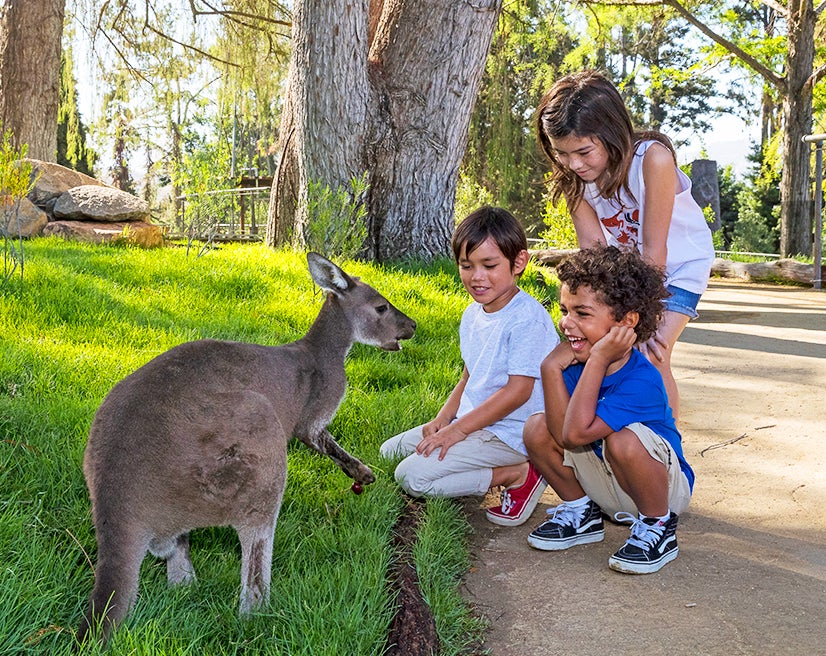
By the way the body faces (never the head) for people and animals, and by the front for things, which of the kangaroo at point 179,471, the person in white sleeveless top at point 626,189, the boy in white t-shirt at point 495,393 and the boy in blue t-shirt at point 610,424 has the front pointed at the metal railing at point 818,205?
the kangaroo

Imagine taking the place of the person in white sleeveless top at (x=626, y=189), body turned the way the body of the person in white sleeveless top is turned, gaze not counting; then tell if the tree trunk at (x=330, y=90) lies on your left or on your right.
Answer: on your right

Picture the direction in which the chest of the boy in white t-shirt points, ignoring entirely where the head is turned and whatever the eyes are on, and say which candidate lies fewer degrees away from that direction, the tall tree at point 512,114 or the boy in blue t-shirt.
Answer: the boy in blue t-shirt

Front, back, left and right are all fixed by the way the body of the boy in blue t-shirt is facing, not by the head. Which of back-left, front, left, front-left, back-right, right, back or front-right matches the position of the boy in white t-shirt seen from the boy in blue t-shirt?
right

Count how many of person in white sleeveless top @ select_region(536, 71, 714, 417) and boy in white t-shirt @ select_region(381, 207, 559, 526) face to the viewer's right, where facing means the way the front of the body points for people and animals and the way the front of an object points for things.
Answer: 0

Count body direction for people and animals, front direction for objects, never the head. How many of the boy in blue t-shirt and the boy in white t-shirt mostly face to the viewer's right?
0

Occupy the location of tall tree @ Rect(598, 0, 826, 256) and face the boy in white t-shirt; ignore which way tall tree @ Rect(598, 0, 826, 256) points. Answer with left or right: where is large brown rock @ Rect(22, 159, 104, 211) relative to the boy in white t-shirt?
right

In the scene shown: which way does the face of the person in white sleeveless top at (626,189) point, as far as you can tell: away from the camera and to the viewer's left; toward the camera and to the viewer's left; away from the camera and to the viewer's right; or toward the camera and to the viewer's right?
toward the camera and to the viewer's left

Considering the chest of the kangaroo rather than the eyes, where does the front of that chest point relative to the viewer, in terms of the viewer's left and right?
facing away from the viewer and to the right of the viewer

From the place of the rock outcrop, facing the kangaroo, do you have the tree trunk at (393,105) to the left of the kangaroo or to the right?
left

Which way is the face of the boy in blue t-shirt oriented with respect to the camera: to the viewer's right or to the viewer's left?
to the viewer's left

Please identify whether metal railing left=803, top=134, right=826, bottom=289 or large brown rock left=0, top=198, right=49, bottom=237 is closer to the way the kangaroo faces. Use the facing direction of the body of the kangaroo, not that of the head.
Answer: the metal railing
